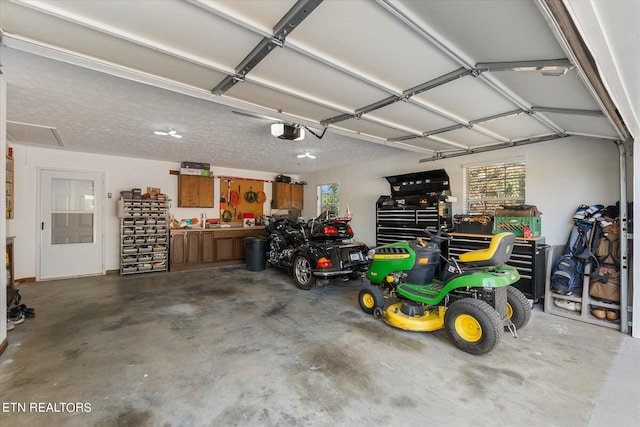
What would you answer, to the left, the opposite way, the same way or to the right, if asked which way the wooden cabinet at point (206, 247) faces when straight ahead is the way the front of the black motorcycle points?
the opposite way

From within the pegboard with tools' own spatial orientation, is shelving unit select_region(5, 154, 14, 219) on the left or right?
on its right

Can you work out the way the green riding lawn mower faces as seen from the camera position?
facing away from the viewer and to the left of the viewer

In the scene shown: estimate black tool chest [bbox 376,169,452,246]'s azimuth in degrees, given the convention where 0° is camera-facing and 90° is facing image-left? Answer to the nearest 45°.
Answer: approximately 45°

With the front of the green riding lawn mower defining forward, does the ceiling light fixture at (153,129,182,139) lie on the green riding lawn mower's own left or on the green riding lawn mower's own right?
on the green riding lawn mower's own left
